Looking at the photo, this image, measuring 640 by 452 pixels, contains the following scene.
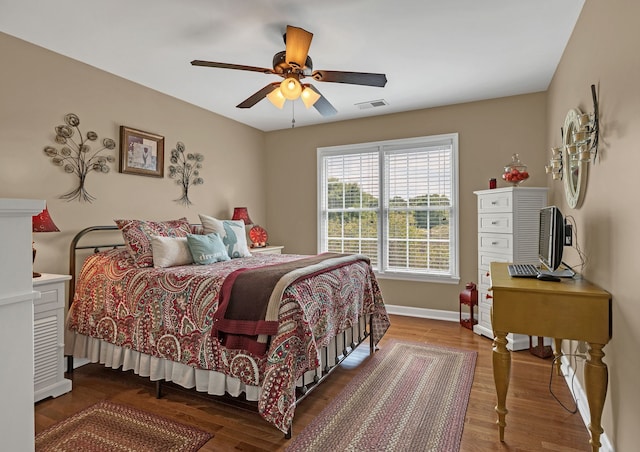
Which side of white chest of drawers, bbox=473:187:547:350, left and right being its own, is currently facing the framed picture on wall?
front

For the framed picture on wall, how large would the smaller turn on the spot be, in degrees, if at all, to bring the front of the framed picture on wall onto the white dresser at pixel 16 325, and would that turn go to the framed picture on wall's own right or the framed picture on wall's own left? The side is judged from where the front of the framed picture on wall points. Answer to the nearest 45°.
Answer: approximately 45° to the framed picture on wall's own right

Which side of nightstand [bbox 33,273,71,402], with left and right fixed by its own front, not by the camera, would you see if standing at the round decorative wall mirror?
front

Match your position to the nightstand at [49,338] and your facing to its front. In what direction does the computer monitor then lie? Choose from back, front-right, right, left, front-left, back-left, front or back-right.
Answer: front

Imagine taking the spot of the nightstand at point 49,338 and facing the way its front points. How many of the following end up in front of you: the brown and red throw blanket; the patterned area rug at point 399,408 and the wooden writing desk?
3

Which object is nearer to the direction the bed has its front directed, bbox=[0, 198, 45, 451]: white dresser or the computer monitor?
the computer monitor

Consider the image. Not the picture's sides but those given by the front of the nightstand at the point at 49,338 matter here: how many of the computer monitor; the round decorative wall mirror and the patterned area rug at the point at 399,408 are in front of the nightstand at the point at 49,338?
3

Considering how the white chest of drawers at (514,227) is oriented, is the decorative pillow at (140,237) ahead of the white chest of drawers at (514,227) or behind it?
ahead

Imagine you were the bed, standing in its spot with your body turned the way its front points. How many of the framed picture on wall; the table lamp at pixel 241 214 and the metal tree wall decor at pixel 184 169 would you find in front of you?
0

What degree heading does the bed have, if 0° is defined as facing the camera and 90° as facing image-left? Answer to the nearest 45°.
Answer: approximately 315°

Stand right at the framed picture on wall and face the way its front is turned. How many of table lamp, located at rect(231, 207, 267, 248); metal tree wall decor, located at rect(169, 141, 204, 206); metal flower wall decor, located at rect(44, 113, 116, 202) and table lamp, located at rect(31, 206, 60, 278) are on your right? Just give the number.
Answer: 2

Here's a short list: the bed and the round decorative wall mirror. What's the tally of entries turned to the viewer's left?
1

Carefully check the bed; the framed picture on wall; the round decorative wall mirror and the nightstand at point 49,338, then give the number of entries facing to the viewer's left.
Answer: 1

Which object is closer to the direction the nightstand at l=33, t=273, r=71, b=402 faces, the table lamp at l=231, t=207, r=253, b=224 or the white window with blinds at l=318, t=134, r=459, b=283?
the white window with blinds

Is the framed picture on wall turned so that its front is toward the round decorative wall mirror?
yes

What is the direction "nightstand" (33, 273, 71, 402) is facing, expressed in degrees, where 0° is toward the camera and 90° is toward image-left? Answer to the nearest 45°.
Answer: approximately 315°

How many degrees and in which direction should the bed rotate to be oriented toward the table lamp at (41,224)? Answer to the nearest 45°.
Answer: approximately 135° to its right
